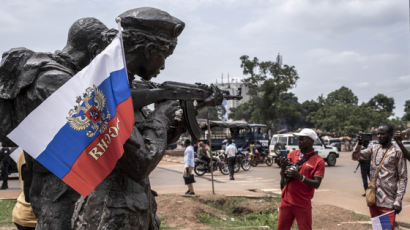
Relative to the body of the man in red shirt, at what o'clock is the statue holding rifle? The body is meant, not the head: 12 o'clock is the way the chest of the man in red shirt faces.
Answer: The statue holding rifle is roughly at 11 o'clock from the man in red shirt.

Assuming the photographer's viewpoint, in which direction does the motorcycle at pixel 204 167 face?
facing to the right of the viewer

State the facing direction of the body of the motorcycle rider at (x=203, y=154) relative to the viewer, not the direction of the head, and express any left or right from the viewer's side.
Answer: facing to the right of the viewer

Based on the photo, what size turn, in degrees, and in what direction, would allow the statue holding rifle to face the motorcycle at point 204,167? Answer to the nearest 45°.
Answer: approximately 90° to its left

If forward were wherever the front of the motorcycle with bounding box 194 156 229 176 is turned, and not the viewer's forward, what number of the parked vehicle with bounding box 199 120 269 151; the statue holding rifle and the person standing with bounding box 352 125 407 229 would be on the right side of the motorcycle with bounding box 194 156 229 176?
2

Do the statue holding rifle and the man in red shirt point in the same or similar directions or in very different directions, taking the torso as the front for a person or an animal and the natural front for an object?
very different directions

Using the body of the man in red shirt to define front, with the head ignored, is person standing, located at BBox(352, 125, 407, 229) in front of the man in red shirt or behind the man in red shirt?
behind

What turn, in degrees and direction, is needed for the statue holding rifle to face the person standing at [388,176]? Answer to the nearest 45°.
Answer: approximately 45° to its left
